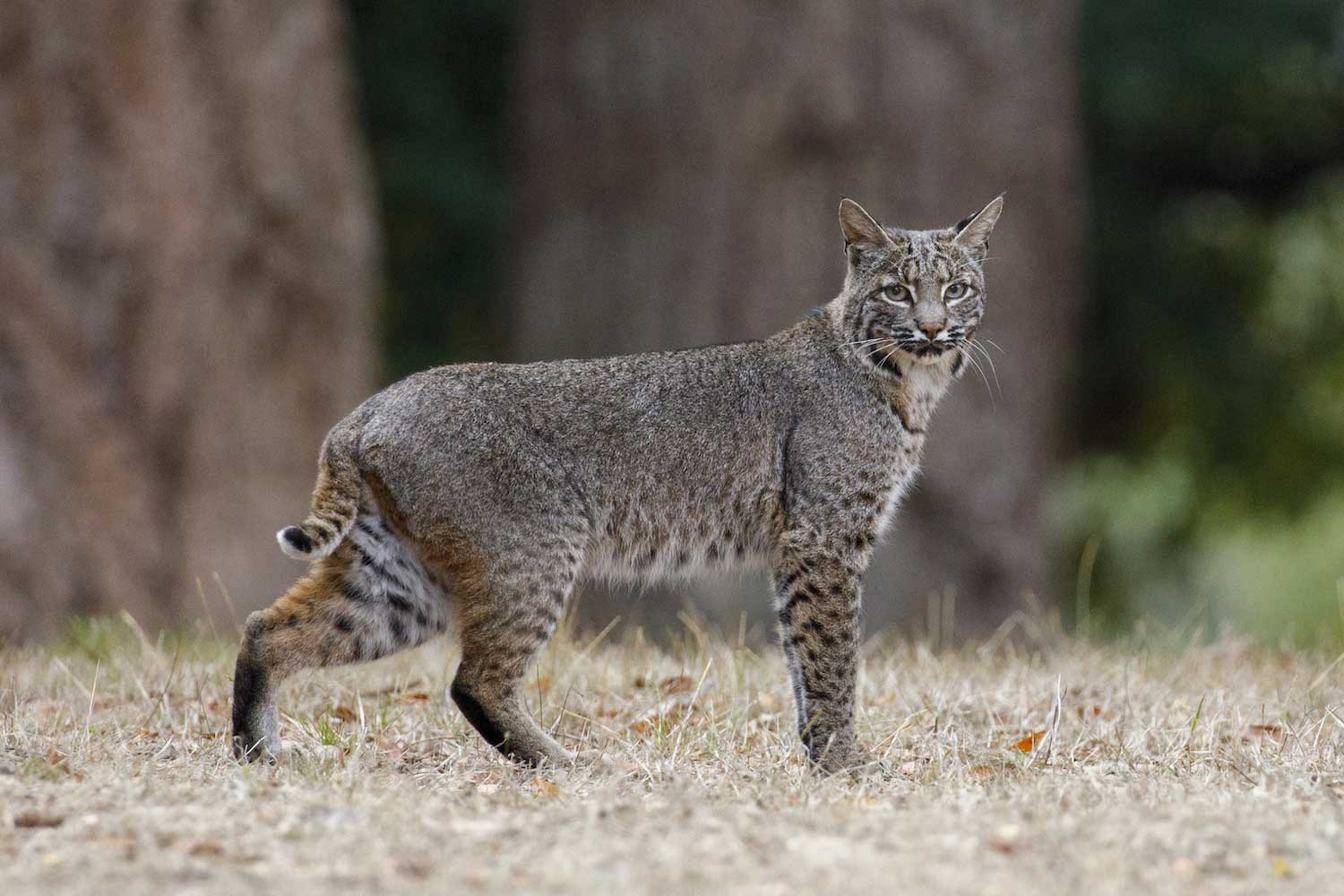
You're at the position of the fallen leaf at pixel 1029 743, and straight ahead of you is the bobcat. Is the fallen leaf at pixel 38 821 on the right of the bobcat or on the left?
left

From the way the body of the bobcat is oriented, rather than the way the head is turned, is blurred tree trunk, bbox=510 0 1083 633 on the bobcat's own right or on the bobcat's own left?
on the bobcat's own left

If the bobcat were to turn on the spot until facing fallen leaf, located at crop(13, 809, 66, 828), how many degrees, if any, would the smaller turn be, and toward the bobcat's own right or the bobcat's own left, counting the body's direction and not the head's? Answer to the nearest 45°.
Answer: approximately 135° to the bobcat's own right

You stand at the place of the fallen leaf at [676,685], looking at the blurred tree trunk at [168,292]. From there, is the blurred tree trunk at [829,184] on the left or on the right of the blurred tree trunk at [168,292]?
right

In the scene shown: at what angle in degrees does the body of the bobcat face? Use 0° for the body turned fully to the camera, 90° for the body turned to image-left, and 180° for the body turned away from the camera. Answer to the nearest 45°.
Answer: approximately 270°

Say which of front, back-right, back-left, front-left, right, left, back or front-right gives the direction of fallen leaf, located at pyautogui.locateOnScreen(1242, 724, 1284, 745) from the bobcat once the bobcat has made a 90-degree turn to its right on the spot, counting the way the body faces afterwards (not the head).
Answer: left

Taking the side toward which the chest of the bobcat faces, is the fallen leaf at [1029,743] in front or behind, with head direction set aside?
in front

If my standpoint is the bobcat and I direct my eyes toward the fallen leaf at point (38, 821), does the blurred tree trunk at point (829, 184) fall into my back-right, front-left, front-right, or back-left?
back-right
